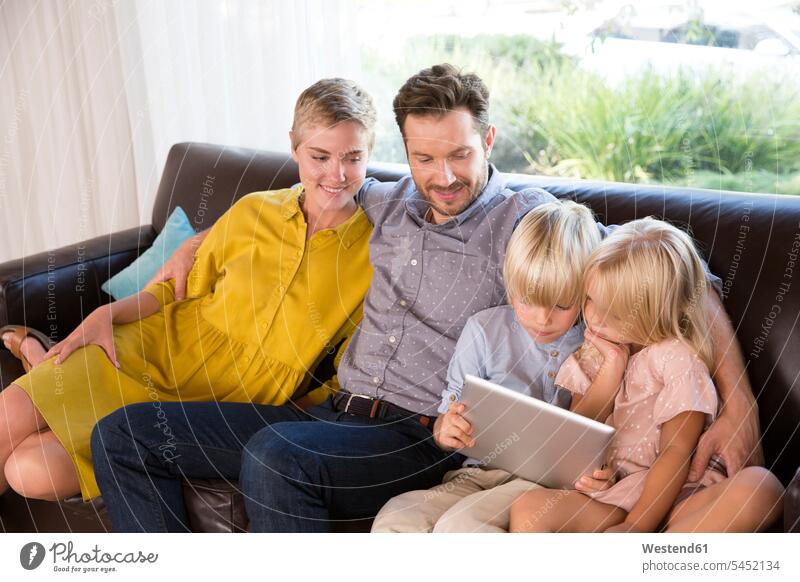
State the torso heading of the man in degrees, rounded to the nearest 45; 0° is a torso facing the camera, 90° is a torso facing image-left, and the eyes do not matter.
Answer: approximately 45°

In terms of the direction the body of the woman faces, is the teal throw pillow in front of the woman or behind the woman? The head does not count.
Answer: behind

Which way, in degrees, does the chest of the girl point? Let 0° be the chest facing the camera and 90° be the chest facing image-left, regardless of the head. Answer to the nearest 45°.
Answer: approximately 45°

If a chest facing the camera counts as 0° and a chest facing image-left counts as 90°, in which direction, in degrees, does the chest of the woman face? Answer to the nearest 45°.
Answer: approximately 0°

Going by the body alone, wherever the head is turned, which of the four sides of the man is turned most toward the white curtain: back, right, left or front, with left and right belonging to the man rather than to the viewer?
right
